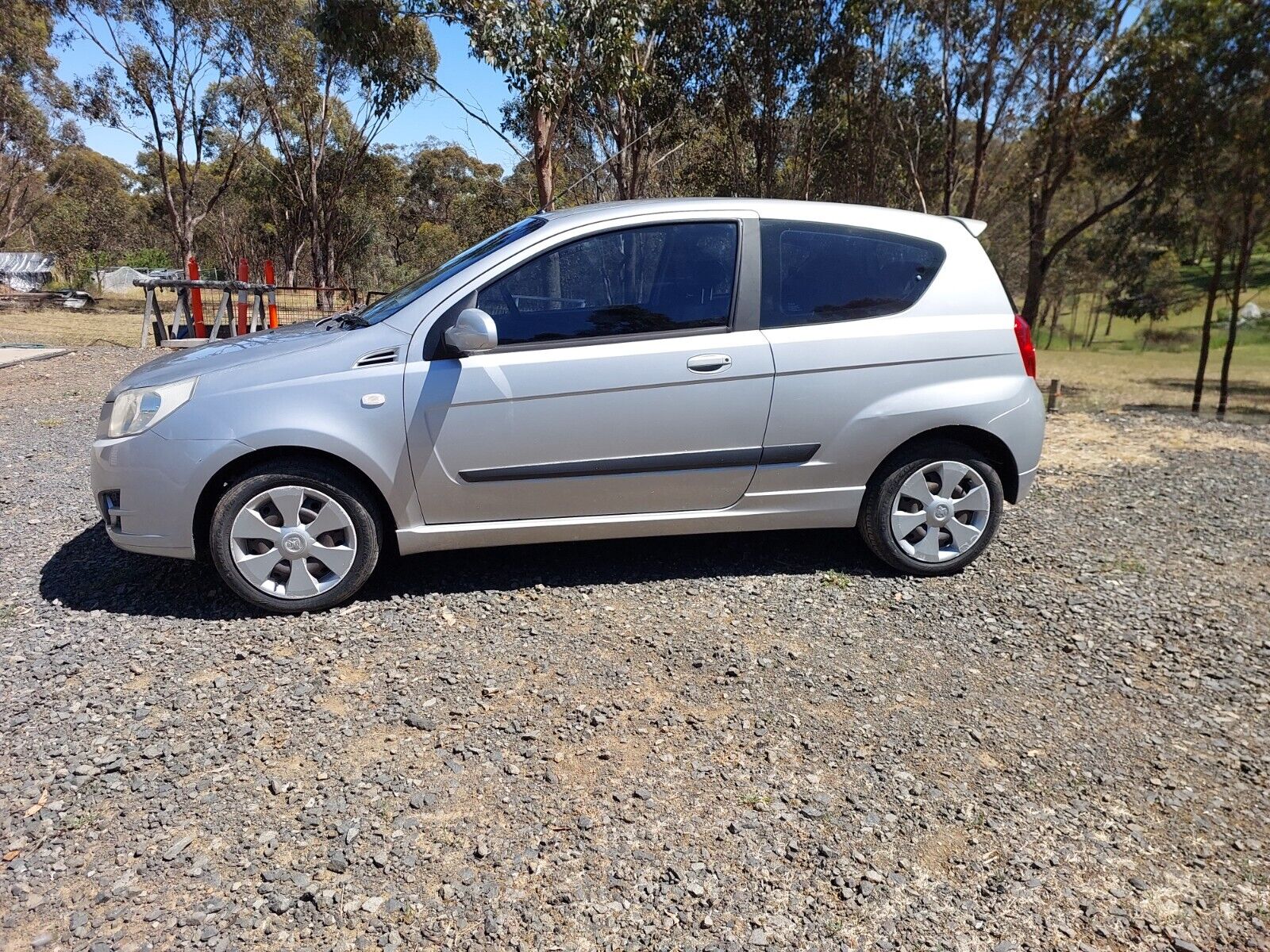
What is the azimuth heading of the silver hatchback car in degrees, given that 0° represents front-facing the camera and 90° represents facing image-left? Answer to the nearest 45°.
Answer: approximately 90°

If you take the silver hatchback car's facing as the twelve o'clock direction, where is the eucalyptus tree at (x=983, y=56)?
The eucalyptus tree is roughly at 4 o'clock from the silver hatchback car.

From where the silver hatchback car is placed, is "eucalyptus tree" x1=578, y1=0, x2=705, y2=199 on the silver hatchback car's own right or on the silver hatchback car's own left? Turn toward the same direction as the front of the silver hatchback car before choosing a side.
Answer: on the silver hatchback car's own right

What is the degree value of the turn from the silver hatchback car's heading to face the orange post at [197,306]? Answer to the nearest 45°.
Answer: approximately 45° to its right

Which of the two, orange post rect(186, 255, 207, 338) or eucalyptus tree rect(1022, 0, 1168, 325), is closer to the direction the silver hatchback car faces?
the orange post

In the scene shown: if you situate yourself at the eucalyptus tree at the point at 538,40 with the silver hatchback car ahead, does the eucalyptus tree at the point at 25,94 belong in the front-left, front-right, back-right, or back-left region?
back-right
